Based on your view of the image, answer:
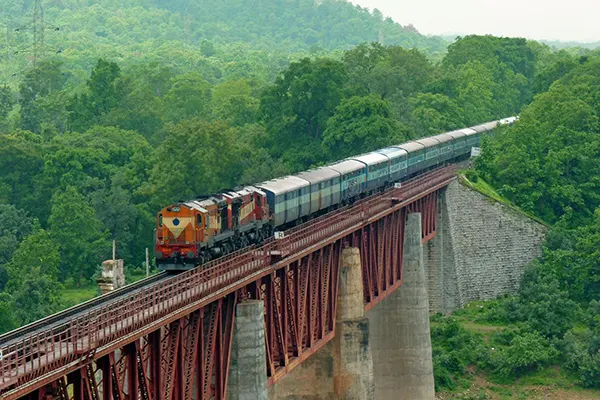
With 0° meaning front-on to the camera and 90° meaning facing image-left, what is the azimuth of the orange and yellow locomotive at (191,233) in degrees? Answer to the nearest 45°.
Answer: approximately 45°
